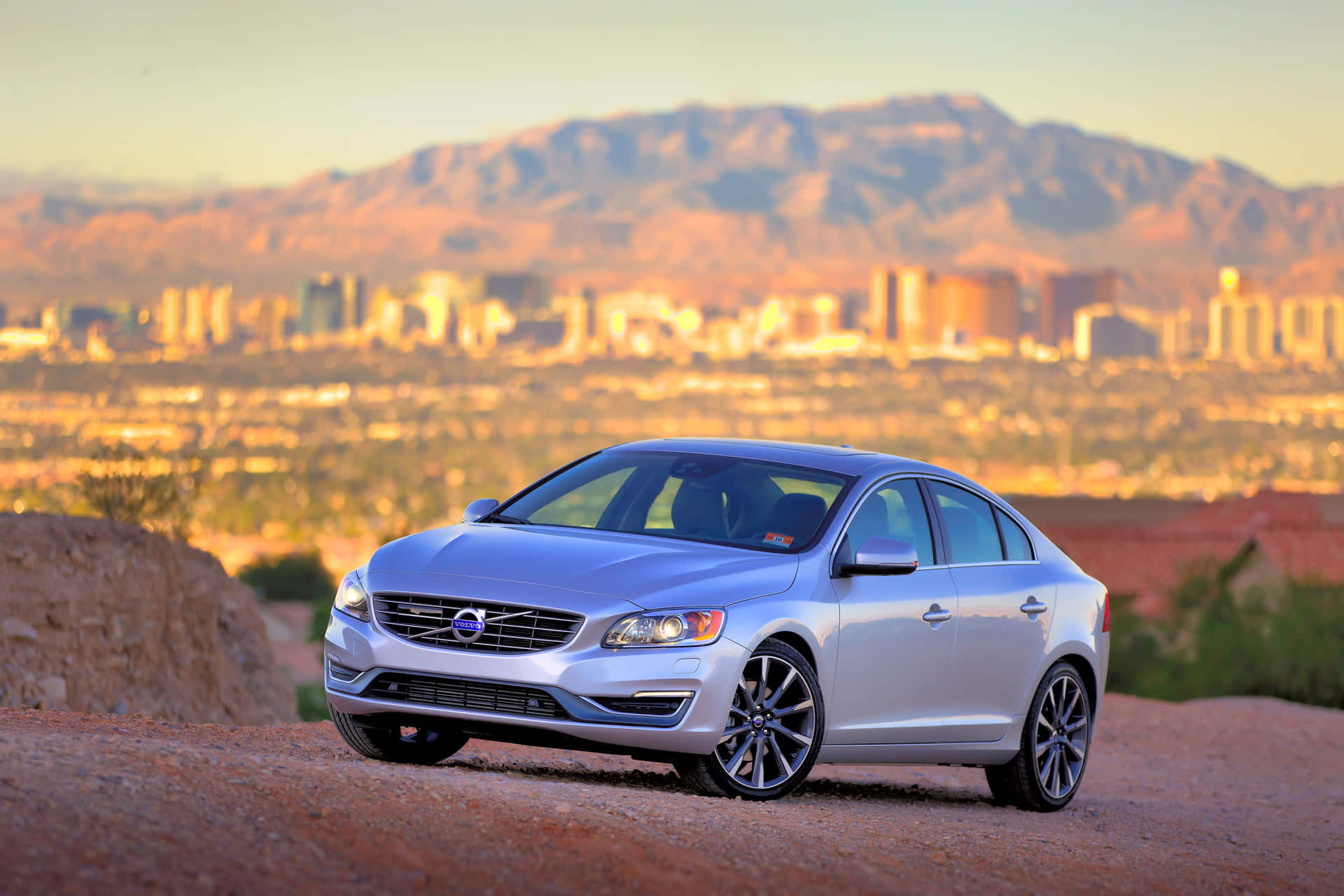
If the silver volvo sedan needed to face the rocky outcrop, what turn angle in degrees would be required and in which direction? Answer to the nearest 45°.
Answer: approximately 90° to its right

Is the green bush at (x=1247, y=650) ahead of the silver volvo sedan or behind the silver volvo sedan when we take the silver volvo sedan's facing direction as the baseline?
behind

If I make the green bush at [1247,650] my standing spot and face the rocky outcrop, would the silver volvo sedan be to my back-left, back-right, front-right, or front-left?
front-left

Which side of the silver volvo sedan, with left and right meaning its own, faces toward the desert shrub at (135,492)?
right

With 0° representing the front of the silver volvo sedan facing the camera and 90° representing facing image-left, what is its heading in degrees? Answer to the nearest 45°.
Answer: approximately 45°
